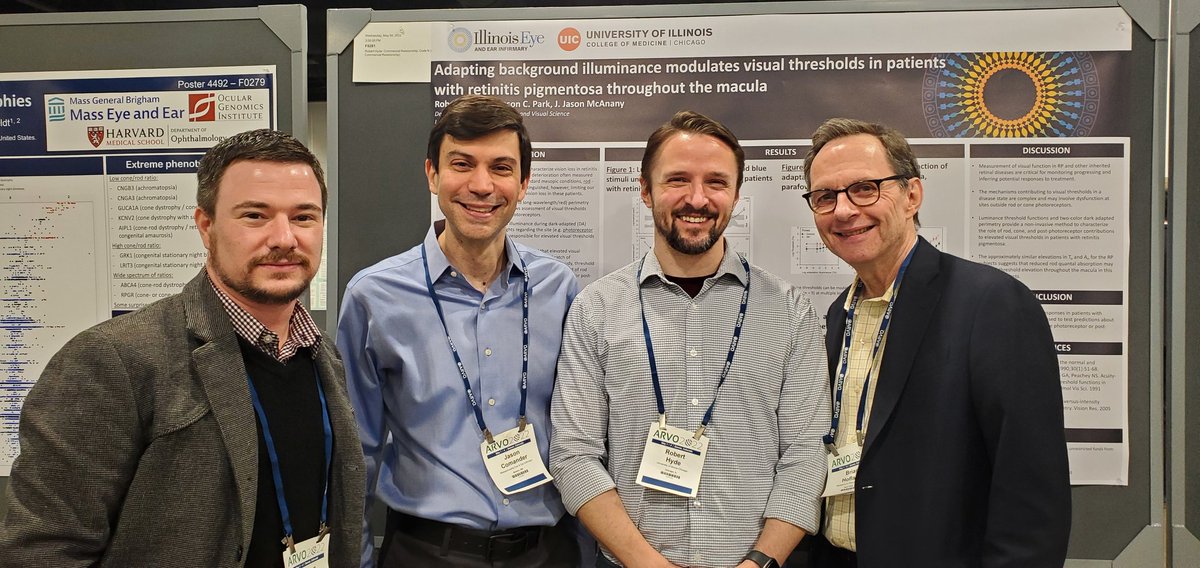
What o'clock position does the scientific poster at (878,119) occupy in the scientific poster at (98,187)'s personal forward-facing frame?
the scientific poster at (878,119) is roughly at 10 o'clock from the scientific poster at (98,187).

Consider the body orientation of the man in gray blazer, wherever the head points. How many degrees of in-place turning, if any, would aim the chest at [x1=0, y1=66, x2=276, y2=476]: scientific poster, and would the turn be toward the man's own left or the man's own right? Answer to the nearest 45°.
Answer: approximately 135° to the man's own left

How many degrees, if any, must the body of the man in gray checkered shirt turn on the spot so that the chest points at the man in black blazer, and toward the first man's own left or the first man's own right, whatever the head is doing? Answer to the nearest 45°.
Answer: approximately 90° to the first man's own left

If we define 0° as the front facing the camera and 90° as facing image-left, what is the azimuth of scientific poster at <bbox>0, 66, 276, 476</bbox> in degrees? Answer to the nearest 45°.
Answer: approximately 0°

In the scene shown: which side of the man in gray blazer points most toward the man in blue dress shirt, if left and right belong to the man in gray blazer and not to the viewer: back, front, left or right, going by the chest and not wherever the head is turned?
left

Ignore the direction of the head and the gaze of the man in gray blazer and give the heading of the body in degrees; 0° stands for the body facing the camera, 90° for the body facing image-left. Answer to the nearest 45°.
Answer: approximately 315°

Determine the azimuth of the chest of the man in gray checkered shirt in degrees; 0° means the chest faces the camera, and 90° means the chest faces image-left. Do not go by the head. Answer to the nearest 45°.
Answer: approximately 0°
